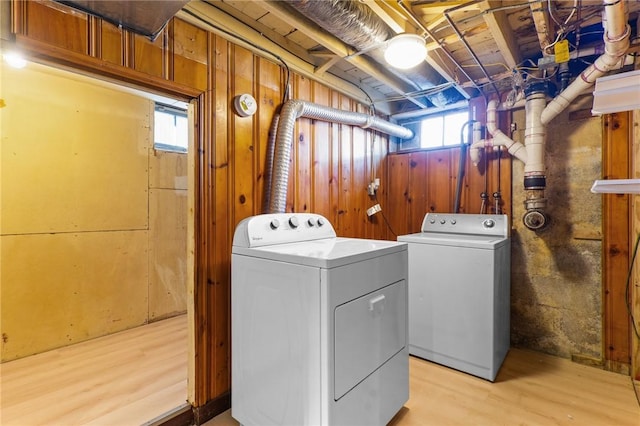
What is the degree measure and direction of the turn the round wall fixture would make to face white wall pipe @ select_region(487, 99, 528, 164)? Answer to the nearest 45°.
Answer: approximately 45° to its left

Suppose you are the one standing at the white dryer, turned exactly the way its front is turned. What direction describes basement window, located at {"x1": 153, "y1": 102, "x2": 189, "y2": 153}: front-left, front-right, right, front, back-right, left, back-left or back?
back

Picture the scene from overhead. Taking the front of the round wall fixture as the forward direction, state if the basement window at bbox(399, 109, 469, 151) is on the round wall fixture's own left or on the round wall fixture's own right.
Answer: on the round wall fixture's own left

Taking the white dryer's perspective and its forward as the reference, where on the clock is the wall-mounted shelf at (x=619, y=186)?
The wall-mounted shelf is roughly at 11 o'clock from the white dryer.

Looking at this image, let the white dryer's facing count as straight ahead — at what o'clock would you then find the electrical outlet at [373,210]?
The electrical outlet is roughly at 8 o'clock from the white dryer.

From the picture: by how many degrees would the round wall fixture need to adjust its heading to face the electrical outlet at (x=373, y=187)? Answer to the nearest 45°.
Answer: approximately 90° to its left

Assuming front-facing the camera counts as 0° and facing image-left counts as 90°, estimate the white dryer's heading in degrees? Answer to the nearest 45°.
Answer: approximately 315°

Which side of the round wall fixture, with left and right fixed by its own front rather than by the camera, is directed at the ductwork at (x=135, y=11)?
right

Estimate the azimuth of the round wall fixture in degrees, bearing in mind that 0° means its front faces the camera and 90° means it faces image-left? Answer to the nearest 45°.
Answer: approximately 315°

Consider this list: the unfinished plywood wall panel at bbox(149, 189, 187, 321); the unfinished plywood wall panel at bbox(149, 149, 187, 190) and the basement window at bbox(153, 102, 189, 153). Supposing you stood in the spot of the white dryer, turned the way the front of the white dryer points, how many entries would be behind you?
3
